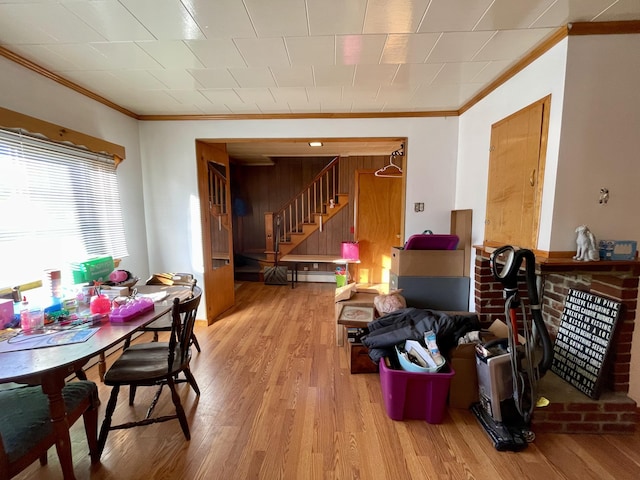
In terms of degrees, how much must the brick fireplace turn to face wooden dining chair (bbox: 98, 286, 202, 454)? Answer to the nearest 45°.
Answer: approximately 45° to its right

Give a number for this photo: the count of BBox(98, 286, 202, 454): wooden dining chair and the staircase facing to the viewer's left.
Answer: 2

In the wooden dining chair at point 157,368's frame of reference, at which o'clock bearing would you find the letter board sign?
The letter board sign is roughly at 7 o'clock from the wooden dining chair.

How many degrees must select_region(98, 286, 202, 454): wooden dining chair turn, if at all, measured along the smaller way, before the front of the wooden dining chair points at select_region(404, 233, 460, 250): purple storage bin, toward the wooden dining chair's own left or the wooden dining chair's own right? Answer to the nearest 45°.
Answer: approximately 180°

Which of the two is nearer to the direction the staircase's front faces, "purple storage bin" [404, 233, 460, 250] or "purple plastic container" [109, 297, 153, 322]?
the purple plastic container

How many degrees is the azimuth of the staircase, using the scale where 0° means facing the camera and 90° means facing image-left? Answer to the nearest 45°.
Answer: approximately 90°
